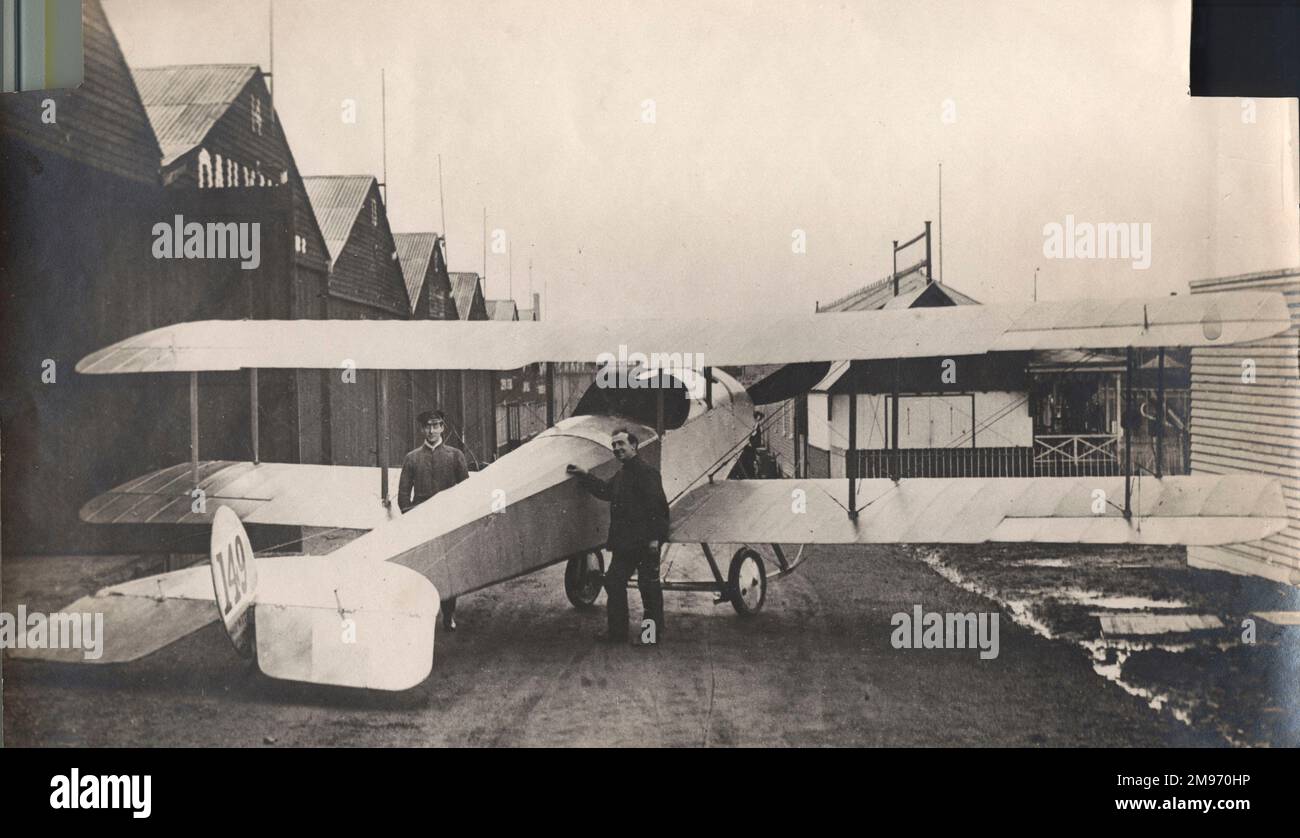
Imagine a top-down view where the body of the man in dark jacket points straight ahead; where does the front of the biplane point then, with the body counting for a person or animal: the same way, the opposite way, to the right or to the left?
the opposite way

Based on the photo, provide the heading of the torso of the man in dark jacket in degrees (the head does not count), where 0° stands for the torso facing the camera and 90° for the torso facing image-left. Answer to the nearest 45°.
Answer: approximately 45°

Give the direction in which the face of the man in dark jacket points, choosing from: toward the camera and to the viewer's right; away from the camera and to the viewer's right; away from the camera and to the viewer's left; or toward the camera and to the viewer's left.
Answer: toward the camera and to the viewer's left

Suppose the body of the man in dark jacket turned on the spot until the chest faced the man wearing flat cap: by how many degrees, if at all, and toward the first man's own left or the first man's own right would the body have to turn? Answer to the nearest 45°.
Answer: approximately 45° to the first man's own right

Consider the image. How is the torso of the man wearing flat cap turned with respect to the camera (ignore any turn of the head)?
toward the camera

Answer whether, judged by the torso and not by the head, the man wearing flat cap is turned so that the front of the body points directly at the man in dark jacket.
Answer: no

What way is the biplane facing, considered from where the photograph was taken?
facing away from the viewer and to the right of the viewer

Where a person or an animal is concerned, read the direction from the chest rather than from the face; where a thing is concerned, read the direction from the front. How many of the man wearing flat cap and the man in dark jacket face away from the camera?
0
